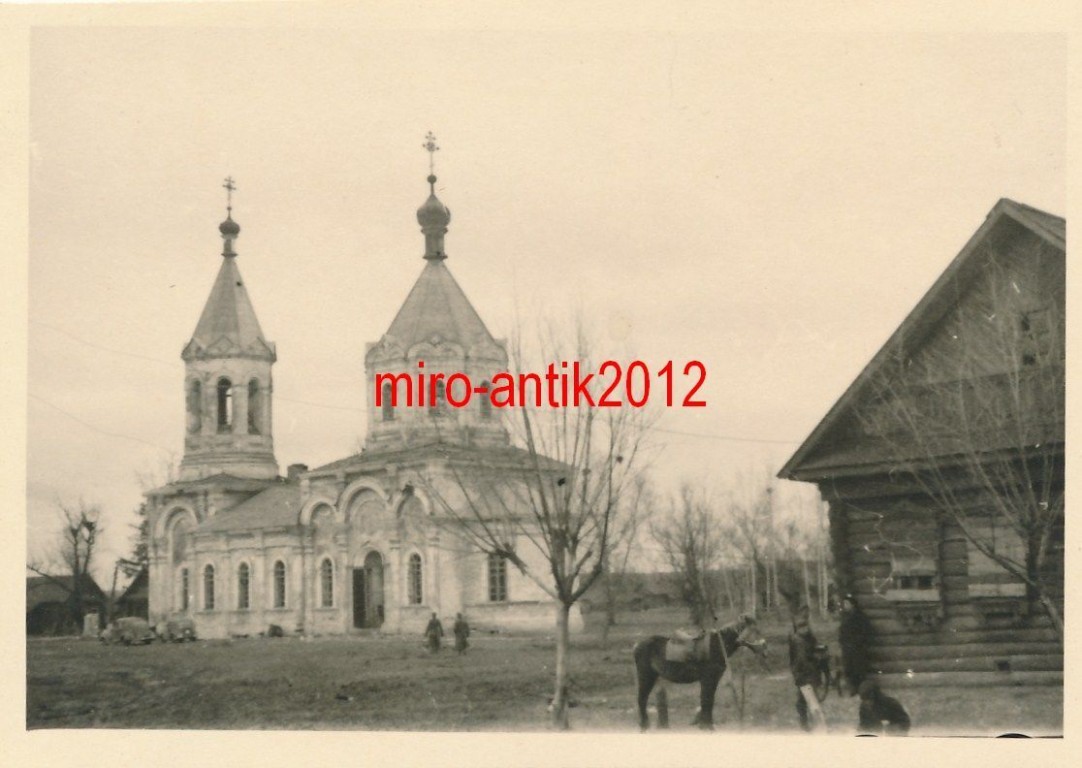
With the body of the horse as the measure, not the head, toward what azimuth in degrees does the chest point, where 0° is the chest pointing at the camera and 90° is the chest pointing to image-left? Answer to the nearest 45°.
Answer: approximately 270°

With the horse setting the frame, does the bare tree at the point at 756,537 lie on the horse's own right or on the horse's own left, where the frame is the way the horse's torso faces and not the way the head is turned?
on the horse's own left

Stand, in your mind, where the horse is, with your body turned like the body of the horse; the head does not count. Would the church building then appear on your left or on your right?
on your left

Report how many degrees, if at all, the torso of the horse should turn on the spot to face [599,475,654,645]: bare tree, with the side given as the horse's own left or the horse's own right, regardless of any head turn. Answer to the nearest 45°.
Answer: approximately 90° to the horse's own left
